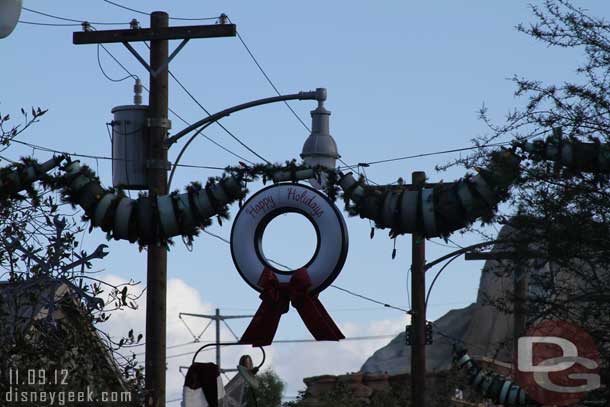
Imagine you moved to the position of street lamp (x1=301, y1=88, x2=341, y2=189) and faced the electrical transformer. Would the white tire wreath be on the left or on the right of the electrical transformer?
left

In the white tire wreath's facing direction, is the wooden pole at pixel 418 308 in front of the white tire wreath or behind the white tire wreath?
behind

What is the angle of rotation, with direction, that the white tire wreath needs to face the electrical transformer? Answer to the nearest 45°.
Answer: approximately 135° to its right

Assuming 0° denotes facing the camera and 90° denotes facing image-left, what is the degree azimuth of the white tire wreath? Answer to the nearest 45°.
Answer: approximately 0°

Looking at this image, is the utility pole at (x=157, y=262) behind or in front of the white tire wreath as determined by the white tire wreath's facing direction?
behind

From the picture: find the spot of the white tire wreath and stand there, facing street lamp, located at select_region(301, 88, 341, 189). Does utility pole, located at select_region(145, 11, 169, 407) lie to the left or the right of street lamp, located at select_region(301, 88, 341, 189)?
left
